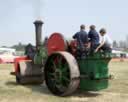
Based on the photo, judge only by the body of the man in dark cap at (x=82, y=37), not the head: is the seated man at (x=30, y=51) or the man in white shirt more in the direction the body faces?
the seated man

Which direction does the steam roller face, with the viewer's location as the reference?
facing away from the viewer and to the left of the viewer

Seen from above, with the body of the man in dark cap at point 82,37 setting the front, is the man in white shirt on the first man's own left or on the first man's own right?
on the first man's own right

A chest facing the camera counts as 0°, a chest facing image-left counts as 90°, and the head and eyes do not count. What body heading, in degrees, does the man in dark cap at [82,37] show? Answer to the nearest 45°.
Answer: approximately 180°

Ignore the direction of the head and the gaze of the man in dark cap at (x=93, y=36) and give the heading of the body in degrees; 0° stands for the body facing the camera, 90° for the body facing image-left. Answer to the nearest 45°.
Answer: approximately 135°

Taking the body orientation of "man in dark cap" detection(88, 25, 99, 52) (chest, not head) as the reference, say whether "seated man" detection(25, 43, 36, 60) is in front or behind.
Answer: in front
